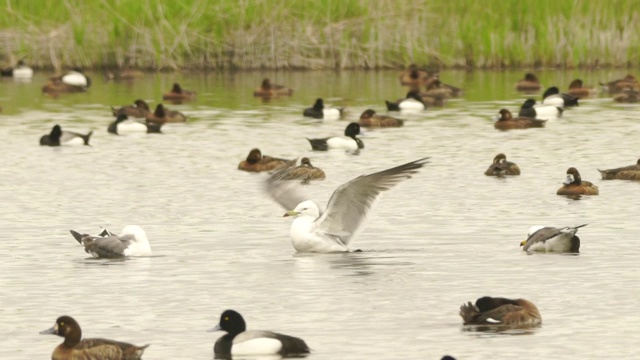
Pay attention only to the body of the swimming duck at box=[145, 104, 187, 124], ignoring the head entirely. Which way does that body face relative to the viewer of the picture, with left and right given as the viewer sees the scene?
facing to the left of the viewer

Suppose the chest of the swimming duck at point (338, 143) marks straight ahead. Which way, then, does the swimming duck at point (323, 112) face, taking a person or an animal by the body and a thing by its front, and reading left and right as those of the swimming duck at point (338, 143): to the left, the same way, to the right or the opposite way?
the opposite way

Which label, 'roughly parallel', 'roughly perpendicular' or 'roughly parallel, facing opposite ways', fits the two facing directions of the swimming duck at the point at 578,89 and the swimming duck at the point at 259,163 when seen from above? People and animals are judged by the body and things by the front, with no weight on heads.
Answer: roughly parallel

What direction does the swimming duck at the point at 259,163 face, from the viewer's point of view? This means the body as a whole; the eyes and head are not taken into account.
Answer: to the viewer's left

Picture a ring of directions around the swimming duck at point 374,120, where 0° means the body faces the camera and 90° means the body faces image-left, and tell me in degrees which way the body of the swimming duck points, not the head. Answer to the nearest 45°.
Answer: approximately 90°

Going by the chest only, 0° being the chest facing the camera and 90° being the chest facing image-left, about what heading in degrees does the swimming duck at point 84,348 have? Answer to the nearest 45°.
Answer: approximately 90°

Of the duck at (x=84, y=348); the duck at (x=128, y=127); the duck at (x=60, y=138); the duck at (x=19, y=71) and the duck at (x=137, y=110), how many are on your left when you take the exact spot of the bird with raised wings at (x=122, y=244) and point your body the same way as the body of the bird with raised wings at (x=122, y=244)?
4

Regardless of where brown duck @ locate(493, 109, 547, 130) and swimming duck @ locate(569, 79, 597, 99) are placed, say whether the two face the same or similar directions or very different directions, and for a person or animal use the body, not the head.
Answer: same or similar directions

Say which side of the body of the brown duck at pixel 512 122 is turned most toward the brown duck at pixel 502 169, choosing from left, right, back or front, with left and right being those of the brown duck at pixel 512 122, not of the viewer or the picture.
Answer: left

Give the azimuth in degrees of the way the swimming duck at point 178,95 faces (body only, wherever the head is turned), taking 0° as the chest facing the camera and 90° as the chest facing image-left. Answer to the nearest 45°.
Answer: approximately 90°

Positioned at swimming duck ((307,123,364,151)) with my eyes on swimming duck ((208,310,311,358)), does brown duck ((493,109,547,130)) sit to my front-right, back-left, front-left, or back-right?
back-left
